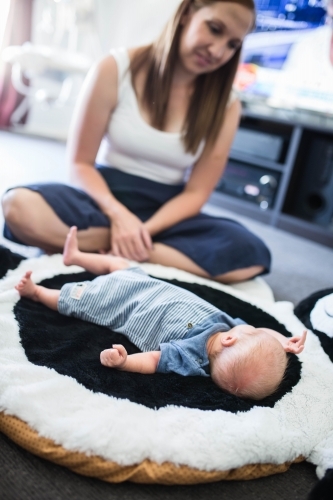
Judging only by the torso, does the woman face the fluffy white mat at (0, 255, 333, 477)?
yes

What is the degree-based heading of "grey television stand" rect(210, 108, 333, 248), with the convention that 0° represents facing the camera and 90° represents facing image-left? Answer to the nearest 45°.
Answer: approximately 45°

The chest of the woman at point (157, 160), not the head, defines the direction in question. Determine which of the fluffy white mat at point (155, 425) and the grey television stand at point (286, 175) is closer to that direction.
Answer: the fluffy white mat

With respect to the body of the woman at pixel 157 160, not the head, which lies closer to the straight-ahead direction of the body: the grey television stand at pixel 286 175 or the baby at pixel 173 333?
the baby

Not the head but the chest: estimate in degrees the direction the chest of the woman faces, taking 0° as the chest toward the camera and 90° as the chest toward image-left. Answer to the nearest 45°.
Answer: approximately 0°

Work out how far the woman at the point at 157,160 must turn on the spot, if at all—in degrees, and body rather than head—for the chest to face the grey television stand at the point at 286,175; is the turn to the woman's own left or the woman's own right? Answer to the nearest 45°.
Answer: approximately 135° to the woman's own left
